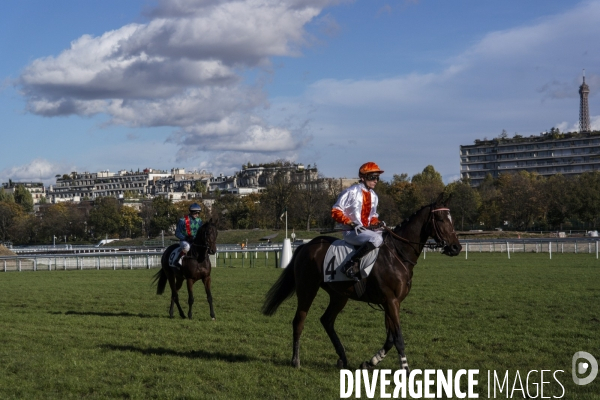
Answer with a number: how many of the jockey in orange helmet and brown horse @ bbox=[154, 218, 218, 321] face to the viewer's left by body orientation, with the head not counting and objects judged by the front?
0

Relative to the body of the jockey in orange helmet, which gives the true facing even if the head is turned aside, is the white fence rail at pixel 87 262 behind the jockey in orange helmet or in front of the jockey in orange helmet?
behind

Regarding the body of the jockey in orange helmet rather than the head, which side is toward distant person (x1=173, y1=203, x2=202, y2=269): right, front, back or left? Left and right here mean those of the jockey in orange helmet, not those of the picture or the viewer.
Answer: back

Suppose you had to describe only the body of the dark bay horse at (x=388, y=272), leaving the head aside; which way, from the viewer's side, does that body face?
to the viewer's right

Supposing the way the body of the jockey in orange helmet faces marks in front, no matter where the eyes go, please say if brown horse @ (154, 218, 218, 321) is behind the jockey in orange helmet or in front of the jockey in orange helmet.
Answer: behind

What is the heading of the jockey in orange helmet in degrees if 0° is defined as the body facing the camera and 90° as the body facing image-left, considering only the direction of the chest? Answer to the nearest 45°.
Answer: approximately 315°

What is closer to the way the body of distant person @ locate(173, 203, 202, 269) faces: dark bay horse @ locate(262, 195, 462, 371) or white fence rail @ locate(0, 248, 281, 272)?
the dark bay horse

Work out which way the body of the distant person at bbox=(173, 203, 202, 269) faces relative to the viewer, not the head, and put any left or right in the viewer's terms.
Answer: facing the viewer and to the right of the viewer

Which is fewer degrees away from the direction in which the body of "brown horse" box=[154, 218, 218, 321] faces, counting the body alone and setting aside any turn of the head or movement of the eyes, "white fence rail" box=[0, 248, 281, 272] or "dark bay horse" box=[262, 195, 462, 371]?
the dark bay horse

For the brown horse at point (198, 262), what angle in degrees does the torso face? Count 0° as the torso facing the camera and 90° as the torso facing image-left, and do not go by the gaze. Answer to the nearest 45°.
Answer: approximately 315°
